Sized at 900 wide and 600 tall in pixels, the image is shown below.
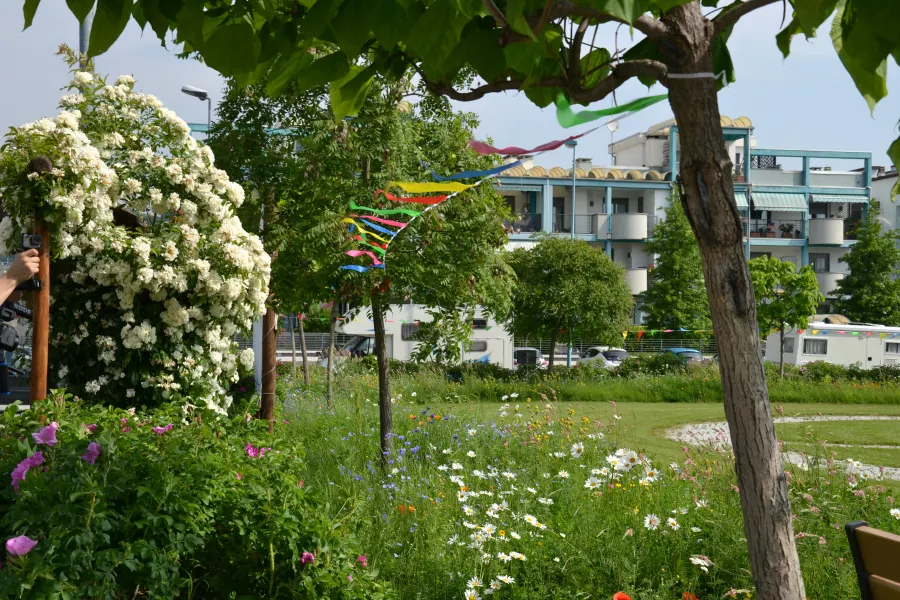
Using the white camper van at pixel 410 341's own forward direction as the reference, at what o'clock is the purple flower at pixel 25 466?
The purple flower is roughly at 9 o'clock from the white camper van.

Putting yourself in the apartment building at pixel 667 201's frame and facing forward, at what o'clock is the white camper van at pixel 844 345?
The white camper van is roughly at 11 o'clock from the apartment building.

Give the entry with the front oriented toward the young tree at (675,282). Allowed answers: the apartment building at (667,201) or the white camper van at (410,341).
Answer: the apartment building

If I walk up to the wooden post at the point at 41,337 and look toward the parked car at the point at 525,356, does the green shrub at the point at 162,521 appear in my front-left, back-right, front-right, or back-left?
back-right

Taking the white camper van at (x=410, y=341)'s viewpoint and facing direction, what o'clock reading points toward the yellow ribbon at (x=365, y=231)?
The yellow ribbon is roughly at 9 o'clock from the white camper van.

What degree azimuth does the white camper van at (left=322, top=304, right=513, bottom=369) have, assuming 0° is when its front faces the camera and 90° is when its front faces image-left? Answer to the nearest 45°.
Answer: approximately 90°

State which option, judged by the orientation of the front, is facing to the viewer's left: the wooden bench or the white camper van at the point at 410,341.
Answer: the white camper van
